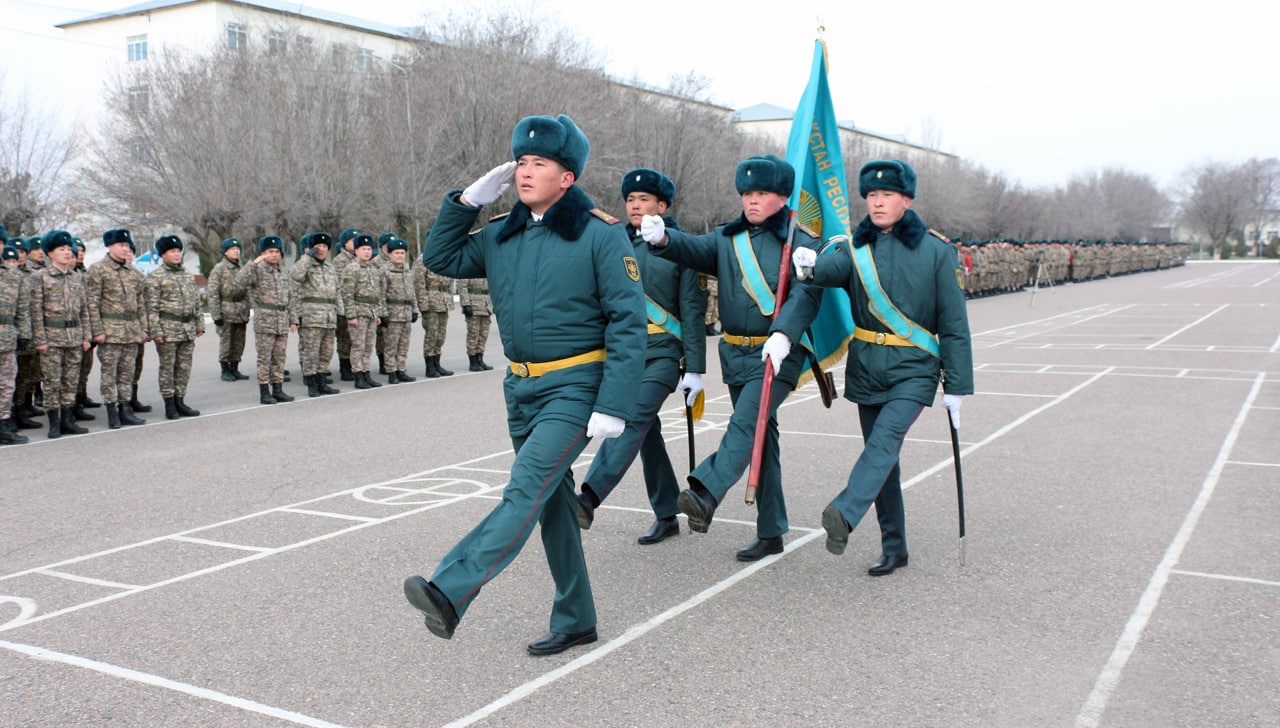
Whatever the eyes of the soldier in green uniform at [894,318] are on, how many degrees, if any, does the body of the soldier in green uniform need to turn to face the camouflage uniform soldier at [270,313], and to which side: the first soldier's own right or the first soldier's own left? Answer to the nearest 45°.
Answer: approximately 90° to the first soldier's own right

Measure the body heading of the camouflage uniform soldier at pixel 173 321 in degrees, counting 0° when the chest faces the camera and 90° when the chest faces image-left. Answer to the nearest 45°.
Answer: approximately 315°

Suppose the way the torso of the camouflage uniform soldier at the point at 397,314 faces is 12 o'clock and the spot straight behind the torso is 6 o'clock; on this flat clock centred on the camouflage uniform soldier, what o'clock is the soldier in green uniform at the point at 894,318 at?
The soldier in green uniform is roughly at 1 o'clock from the camouflage uniform soldier.

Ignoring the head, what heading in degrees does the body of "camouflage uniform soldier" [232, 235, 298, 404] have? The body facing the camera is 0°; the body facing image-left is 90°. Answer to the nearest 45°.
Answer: approximately 315°

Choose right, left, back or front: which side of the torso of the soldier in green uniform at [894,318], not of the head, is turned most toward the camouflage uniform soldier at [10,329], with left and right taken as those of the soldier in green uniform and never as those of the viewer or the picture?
right

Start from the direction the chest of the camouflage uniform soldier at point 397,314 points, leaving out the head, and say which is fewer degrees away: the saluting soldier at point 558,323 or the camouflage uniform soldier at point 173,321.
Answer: the saluting soldier

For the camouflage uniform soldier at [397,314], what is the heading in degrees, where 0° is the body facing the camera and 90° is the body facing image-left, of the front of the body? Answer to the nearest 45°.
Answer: approximately 315°

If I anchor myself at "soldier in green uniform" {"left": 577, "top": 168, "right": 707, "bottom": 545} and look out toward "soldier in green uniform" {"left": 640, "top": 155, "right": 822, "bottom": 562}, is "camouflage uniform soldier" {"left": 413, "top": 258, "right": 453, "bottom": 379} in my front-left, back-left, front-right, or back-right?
back-left

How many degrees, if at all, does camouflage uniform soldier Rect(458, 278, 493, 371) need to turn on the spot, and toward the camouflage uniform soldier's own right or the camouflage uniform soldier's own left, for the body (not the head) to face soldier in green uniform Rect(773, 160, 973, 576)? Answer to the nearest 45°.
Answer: approximately 45° to the camouflage uniform soldier's own right

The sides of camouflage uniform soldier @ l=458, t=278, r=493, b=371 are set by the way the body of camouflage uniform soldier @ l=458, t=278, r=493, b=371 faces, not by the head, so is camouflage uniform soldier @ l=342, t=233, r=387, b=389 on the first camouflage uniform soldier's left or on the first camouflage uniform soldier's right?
on the first camouflage uniform soldier's right

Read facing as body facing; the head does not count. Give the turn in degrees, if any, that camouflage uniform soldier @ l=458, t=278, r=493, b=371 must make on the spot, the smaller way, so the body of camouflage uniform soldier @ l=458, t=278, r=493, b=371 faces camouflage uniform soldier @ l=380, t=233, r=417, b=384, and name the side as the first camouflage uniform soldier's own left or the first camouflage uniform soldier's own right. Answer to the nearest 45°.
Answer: approximately 90° to the first camouflage uniform soldier's own right

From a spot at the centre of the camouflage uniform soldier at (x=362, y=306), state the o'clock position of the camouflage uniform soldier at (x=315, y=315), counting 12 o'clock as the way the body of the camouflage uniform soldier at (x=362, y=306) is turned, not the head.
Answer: the camouflage uniform soldier at (x=315, y=315) is roughly at 3 o'clock from the camouflage uniform soldier at (x=362, y=306).

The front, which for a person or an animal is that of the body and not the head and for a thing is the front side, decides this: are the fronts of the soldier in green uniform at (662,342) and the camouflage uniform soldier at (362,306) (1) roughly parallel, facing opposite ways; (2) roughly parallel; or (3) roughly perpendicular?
roughly perpendicular
